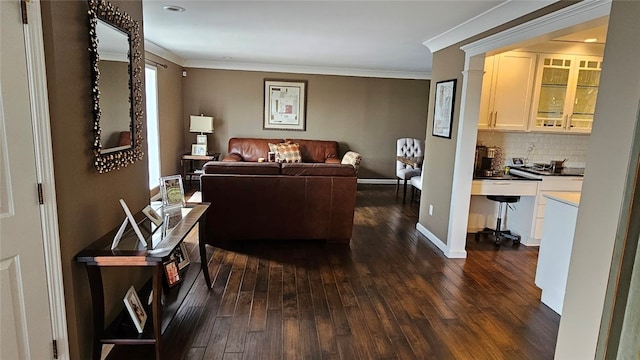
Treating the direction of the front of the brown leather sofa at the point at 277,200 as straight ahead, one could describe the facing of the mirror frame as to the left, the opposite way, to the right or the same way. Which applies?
to the right

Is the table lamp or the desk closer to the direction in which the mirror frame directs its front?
the desk

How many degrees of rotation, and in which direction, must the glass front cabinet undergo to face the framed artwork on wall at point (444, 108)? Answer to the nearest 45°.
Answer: approximately 45° to its right

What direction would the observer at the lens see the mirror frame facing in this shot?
facing the viewer and to the right of the viewer

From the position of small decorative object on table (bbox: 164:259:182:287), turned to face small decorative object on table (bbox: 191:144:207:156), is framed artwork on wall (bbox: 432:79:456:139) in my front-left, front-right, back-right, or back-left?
front-right

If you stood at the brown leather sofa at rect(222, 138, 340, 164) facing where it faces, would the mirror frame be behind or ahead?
ahead

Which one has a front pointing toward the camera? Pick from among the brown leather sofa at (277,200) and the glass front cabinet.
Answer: the glass front cabinet

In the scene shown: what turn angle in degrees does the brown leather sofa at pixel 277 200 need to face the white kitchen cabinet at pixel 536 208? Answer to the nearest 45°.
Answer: approximately 90° to its right

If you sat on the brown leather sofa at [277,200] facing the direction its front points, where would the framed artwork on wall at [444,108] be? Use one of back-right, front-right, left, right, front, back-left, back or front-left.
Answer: right

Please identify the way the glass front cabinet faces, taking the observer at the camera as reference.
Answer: facing the viewer

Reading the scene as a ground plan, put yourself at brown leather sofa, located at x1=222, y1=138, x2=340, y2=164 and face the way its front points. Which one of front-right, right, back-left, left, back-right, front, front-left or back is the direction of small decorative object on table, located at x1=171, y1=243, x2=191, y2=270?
front

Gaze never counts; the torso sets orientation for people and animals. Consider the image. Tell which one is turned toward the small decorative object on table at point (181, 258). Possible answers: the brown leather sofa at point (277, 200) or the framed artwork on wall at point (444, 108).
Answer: the framed artwork on wall

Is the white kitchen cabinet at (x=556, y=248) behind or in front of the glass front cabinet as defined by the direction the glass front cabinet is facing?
in front

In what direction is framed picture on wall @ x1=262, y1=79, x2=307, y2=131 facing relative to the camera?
toward the camera

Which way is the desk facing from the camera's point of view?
toward the camera

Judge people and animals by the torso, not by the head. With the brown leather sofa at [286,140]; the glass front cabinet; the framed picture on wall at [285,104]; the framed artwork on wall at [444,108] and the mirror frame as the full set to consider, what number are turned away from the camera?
0

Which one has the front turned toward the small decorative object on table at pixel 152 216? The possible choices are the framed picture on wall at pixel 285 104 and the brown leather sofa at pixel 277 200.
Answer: the framed picture on wall

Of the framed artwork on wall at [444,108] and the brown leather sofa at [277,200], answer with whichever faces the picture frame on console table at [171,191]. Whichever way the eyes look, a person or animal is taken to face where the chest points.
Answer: the framed artwork on wall

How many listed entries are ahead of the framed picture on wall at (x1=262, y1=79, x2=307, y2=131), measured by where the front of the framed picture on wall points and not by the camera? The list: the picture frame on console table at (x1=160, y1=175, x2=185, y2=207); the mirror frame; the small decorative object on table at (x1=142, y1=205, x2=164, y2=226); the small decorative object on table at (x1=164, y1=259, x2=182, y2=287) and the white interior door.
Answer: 5

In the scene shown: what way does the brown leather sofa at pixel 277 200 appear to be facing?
away from the camera

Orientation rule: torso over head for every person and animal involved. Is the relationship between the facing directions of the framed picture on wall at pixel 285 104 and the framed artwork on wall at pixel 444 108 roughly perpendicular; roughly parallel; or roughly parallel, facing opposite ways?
roughly perpendicular
